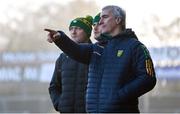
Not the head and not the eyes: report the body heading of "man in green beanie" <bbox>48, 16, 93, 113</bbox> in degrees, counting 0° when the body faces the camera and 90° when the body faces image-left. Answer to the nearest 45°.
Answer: approximately 45°

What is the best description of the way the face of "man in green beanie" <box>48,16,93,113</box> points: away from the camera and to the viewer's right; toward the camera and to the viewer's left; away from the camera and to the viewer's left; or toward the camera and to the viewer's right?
toward the camera and to the viewer's left
